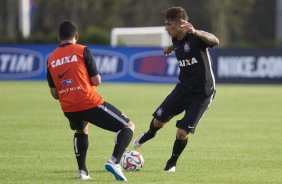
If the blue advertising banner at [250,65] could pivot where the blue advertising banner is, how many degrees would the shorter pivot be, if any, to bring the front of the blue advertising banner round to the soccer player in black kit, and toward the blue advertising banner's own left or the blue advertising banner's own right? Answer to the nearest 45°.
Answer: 0° — it already faces them

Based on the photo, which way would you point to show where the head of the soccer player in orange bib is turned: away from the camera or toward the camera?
away from the camera

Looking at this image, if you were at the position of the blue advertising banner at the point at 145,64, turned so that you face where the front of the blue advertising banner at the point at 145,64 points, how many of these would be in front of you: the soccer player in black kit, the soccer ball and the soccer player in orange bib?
3

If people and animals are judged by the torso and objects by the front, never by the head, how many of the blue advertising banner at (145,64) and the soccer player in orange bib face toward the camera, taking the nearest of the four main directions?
1

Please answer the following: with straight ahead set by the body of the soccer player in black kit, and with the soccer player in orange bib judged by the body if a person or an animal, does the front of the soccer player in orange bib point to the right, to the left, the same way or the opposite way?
the opposite way

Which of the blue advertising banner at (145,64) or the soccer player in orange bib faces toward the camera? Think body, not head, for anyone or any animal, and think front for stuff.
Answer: the blue advertising banner

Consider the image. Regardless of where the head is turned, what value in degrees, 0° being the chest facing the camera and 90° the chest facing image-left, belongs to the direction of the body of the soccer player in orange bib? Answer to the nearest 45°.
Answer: approximately 225°

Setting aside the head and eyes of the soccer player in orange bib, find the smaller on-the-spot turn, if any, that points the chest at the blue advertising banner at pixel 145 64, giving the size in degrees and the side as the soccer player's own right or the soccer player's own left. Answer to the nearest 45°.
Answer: approximately 45° to the soccer player's own left

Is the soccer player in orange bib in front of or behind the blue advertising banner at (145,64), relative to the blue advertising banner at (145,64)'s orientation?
in front

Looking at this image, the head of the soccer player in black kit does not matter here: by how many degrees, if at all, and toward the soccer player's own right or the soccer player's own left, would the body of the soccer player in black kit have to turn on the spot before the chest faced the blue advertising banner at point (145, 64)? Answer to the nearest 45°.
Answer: approximately 135° to the soccer player's own right

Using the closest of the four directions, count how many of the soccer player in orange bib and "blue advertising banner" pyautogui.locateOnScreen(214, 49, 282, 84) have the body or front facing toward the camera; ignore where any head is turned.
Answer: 1

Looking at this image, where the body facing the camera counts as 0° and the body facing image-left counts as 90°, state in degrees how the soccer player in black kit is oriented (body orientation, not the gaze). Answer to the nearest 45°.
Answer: approximately 45°

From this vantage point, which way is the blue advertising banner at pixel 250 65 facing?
toward the camera
